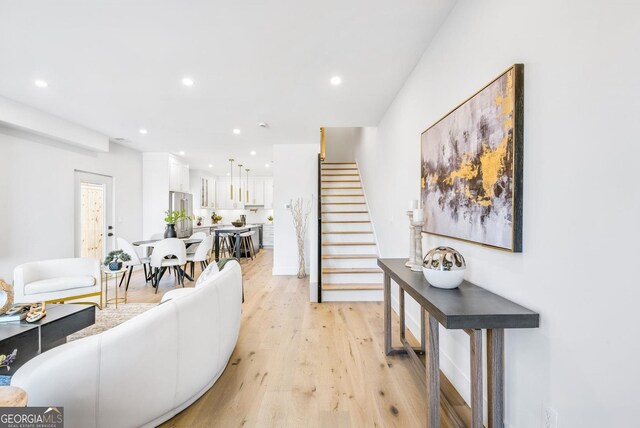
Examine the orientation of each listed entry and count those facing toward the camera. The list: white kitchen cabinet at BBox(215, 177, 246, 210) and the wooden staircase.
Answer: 2

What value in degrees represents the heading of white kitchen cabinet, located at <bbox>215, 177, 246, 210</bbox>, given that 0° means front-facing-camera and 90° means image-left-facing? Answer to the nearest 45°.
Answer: approximately 0°

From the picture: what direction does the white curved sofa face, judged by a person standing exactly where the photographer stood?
facing away from the viewer and to the left of the viewer

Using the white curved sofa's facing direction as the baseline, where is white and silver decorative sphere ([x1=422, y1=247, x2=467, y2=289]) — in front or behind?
behind

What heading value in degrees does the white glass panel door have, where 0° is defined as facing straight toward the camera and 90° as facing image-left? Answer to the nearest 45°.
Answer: approximately 315°

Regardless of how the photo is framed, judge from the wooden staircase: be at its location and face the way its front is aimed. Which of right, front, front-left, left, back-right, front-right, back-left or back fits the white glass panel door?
right

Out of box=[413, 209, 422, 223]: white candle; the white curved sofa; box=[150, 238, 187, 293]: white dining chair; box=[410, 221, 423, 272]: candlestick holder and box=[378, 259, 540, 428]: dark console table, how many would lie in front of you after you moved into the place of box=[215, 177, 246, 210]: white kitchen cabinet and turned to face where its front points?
5

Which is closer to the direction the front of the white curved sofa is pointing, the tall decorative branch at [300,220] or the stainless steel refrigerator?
the stainless steel refrigerator

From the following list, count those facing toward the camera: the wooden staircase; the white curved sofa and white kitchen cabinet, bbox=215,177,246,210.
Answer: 2

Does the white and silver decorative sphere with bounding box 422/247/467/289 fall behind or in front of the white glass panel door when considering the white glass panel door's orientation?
in front

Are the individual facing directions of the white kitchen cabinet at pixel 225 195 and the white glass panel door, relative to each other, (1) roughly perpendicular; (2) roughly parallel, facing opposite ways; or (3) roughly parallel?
roughly perpendicular

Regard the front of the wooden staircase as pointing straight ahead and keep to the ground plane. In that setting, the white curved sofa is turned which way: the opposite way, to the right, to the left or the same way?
to the right

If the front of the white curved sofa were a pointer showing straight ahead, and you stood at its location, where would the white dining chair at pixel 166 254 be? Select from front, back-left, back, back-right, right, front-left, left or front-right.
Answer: front-right
